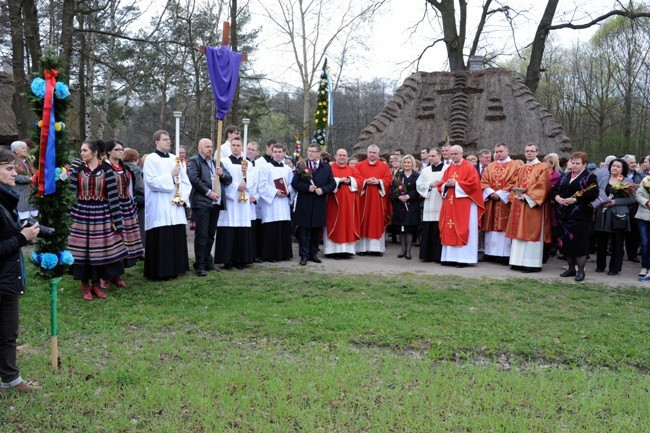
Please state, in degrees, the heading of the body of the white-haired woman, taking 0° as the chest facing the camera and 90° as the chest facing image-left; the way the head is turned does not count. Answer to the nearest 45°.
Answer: approximately 315°

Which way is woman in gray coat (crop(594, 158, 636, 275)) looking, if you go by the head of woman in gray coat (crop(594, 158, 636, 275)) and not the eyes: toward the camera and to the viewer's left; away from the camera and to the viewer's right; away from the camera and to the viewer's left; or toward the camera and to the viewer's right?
toward the camera and to the viewer's left

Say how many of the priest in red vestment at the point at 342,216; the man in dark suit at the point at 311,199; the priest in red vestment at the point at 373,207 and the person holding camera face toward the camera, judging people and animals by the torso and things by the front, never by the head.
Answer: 3

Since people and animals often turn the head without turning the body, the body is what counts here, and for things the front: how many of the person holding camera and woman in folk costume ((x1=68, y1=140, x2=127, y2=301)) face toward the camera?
1

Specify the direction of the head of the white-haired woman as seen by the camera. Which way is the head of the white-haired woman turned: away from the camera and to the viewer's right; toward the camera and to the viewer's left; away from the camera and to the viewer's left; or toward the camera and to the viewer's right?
toward the camera and to the viewer's right

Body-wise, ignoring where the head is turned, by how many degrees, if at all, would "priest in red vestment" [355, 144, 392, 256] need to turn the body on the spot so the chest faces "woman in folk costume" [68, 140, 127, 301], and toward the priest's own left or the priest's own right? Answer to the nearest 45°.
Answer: approximately 45° to the priest's own right

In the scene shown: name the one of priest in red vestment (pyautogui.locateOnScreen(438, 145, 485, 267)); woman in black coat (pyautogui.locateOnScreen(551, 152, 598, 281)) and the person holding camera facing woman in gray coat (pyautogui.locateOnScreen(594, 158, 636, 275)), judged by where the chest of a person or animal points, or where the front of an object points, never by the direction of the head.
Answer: the person holding camera

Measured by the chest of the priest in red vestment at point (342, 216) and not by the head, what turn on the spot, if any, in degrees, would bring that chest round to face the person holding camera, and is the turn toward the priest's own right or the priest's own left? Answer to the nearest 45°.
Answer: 0° — they already face them

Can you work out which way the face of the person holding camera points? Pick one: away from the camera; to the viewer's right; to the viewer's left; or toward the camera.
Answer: to the viewer's right
